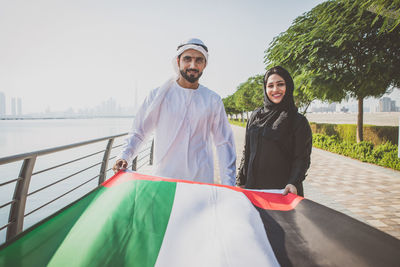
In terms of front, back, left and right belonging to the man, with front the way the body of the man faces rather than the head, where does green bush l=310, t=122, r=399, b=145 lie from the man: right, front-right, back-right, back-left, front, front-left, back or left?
back-left

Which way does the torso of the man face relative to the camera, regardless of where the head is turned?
toward the camera

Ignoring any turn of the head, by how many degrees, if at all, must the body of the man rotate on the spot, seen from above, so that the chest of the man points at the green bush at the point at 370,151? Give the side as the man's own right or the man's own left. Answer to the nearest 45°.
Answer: approximately 135° to the man's own left

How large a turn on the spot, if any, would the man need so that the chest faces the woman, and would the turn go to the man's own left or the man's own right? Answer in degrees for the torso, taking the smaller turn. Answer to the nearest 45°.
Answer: approximately 90° to the man's own left
